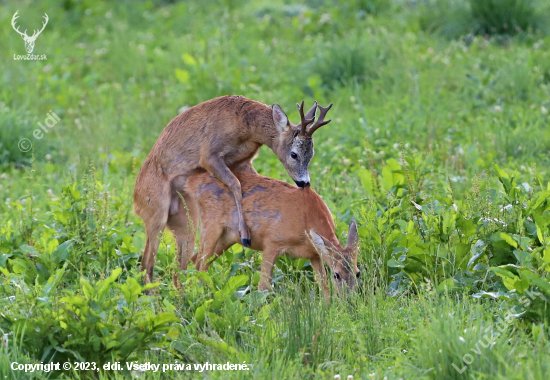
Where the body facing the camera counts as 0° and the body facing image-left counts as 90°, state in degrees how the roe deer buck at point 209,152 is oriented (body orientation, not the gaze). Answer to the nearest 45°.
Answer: approximately 270°

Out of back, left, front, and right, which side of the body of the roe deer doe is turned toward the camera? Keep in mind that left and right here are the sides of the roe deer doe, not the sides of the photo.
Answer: right
